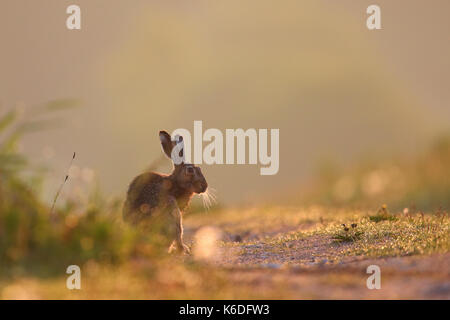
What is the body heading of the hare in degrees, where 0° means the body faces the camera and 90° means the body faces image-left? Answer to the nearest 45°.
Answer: approximately 270°
